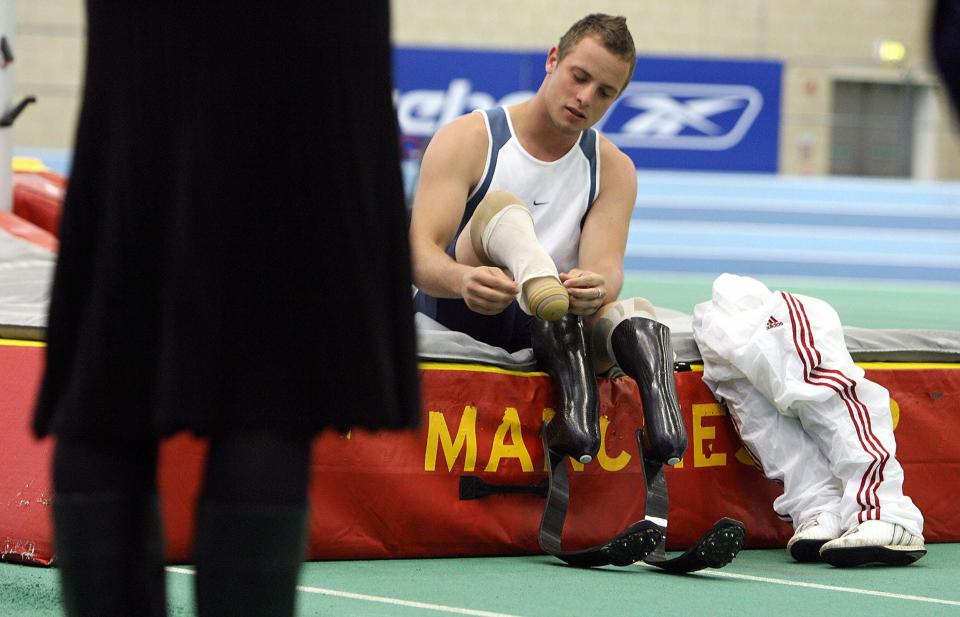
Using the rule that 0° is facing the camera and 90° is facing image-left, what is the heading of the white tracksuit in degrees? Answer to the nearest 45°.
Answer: approximately 45°

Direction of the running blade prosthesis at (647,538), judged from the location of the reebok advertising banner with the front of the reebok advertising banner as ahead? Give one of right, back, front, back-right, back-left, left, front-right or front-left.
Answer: front

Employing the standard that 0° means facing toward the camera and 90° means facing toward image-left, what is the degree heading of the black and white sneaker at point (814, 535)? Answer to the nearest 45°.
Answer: approximately 45°

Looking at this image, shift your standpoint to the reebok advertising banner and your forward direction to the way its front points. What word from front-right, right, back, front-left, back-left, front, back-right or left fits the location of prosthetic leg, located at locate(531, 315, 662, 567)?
front

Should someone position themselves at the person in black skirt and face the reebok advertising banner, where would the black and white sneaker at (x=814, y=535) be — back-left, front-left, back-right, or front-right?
front-right

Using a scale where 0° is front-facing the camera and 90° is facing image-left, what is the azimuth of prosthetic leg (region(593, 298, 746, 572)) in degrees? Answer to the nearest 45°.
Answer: approximately 315°

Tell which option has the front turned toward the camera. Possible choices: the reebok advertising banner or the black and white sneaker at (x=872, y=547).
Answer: the reebok advertising banner

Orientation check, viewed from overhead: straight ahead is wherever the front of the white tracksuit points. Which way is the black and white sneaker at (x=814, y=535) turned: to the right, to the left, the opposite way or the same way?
the same way

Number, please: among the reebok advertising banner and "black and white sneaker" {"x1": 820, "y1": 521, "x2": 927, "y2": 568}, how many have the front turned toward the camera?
1

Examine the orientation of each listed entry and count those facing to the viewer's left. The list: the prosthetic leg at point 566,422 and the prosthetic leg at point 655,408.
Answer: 0

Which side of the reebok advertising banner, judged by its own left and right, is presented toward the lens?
front

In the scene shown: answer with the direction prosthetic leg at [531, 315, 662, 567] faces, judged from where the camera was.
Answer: facing the viewer and to the right of the viewer
